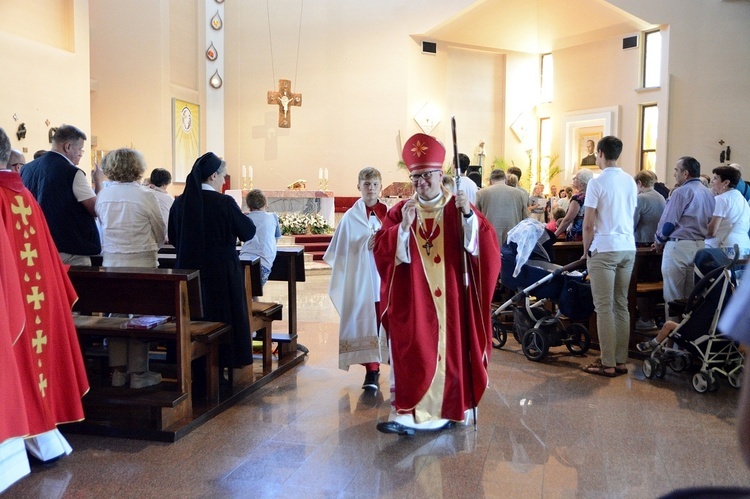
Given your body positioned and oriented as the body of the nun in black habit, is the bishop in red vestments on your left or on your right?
on your right

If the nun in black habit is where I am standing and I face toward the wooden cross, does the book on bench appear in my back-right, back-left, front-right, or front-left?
back-left

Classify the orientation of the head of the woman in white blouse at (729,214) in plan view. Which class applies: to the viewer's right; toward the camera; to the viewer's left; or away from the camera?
to the viewer's left

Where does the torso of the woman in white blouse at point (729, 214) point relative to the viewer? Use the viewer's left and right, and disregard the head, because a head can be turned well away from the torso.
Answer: facing away from the viewer and to the left of the viewer

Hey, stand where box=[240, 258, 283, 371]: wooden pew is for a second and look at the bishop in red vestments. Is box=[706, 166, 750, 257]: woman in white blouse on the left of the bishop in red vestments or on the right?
left

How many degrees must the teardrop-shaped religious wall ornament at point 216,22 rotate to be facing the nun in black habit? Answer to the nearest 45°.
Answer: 0° — it already faces them

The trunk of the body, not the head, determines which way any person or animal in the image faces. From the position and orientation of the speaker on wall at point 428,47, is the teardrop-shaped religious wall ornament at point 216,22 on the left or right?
on its right

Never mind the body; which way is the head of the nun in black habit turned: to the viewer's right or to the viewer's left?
to the viewer's right

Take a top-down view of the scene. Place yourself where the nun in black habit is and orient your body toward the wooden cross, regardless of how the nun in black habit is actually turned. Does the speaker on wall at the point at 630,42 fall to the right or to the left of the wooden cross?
right

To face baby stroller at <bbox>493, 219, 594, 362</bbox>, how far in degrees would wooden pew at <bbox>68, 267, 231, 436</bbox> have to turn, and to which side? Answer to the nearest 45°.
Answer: approximately 45° to its right

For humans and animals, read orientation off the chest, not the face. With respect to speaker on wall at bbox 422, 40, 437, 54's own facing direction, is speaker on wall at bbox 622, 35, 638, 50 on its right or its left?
on its left

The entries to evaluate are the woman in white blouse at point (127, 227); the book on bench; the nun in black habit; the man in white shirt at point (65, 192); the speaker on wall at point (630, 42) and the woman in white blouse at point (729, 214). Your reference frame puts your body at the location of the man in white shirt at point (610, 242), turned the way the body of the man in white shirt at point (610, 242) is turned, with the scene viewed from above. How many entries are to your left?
4

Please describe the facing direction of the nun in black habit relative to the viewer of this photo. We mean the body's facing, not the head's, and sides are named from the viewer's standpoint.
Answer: facing away from the viewer and to the right of the viewer

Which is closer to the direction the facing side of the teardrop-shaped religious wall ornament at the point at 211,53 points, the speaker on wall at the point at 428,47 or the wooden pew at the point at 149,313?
the wooden pew
